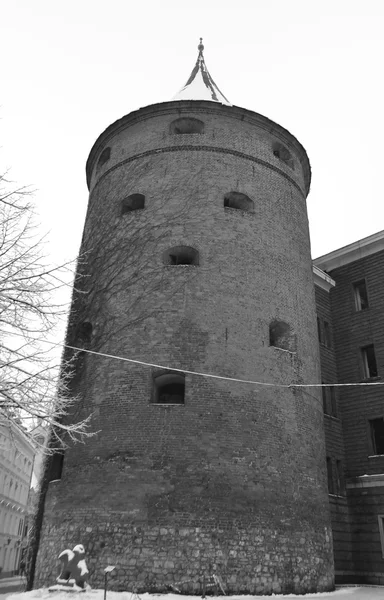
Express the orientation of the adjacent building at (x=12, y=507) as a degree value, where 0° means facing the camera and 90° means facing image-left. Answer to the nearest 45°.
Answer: approximately 315°

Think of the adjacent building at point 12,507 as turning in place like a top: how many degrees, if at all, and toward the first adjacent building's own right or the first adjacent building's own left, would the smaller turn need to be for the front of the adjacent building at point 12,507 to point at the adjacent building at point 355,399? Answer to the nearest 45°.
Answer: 0° — it already faces it

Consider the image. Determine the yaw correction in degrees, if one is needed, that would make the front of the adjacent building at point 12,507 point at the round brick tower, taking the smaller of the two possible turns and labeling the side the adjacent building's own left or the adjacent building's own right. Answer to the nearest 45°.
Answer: approximately 45° to the adjacent building's own right
